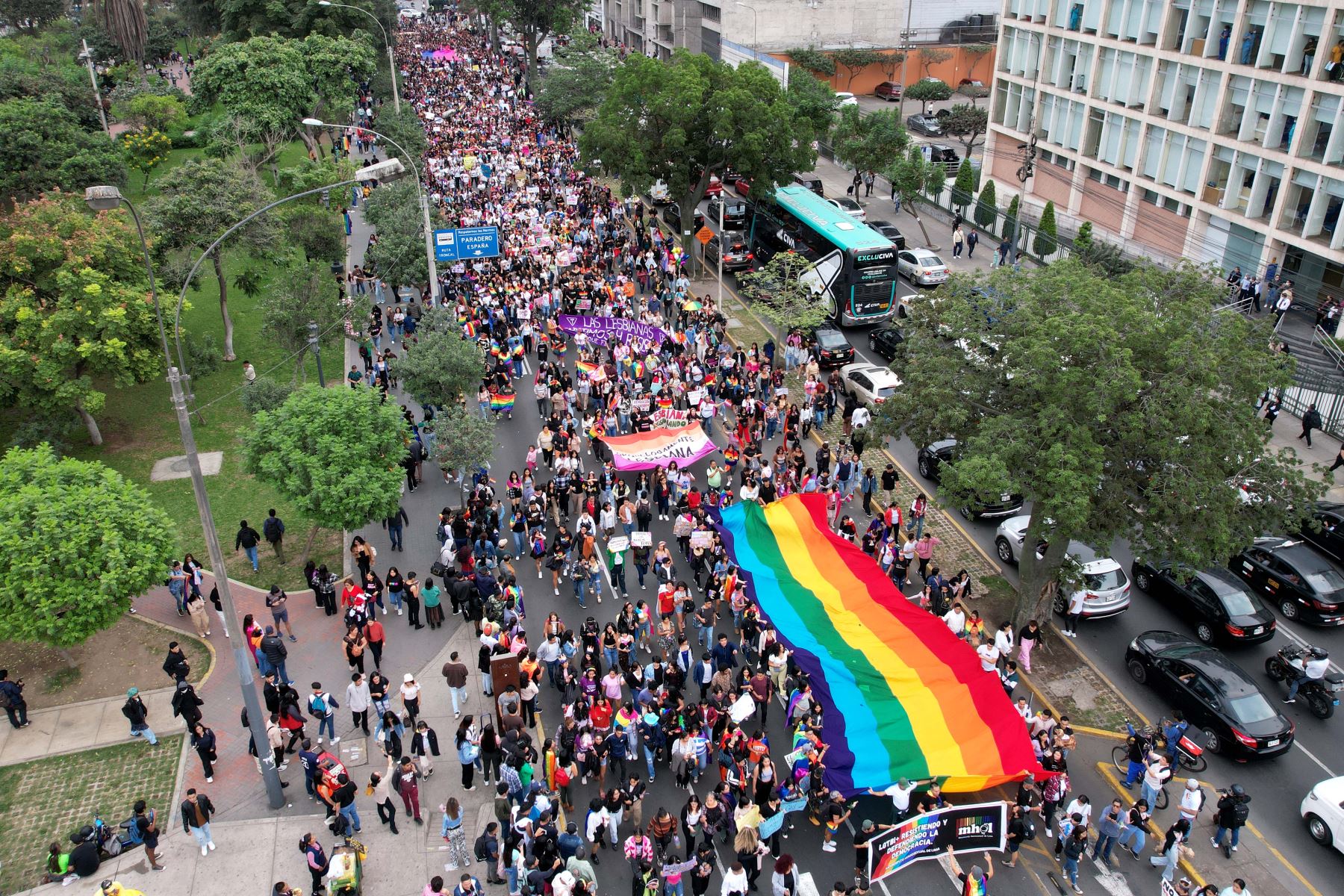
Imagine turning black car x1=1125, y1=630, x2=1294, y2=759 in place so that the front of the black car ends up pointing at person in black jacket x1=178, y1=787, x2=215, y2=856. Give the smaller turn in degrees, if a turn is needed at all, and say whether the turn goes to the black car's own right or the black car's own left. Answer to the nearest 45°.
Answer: approximately 90° to the black car's own left

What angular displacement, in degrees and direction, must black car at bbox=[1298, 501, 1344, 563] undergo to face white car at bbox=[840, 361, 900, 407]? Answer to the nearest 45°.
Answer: approximately 45° to its left

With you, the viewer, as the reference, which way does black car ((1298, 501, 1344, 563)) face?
facing away from the viewer and to the left of the viewer

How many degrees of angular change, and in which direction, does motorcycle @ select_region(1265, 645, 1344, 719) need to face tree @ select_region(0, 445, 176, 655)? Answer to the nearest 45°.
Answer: approximately 90° to its left
